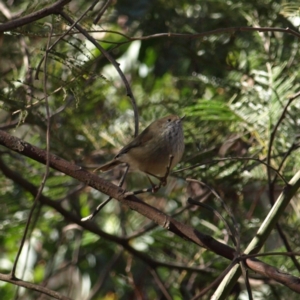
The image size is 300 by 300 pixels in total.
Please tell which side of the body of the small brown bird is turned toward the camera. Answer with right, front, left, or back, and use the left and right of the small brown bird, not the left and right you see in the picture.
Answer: right
